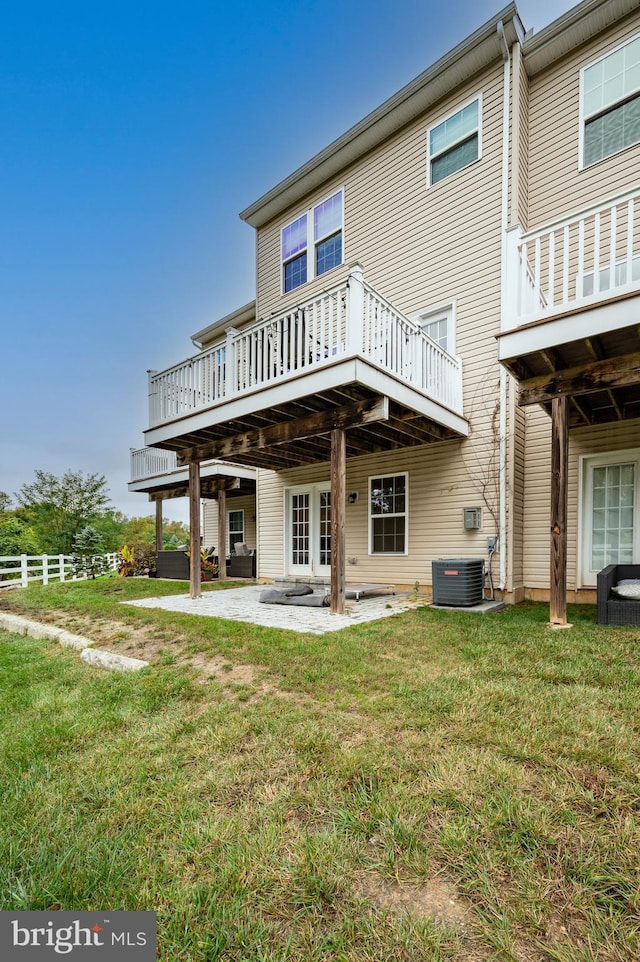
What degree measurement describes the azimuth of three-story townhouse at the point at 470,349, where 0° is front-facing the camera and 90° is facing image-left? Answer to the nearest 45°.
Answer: approximately 225°

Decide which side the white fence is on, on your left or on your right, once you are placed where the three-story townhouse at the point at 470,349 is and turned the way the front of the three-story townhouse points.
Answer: on your left

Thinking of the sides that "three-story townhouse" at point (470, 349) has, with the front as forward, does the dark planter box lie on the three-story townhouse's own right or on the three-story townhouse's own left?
on the three-story townhouse's own left

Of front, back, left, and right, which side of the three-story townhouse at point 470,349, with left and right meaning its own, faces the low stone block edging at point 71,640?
back
